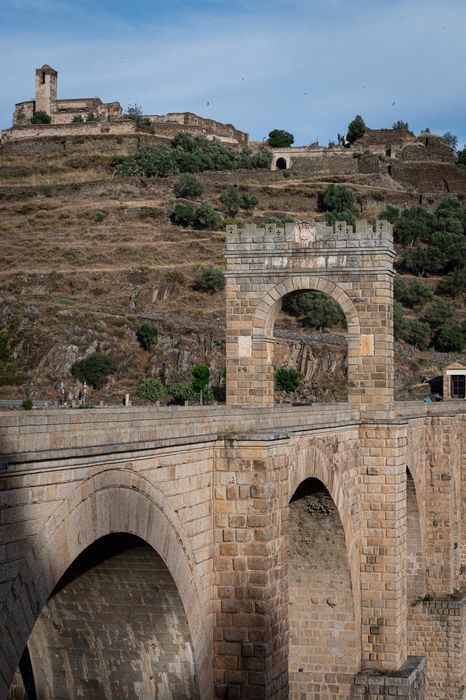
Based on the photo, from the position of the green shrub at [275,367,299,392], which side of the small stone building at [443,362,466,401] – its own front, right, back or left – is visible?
right

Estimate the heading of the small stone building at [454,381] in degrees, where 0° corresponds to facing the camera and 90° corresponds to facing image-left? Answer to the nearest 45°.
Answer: approximately 0°

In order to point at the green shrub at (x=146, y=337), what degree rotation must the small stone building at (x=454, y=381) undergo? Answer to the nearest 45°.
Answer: approximately 90° to its right

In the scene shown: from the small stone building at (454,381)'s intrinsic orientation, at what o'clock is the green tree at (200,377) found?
The green tree is roughly at 3 o'clock from the small stone building.

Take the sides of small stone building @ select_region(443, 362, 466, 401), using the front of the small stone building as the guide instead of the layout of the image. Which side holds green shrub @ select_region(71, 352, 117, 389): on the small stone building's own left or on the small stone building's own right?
on the small stone building's own right

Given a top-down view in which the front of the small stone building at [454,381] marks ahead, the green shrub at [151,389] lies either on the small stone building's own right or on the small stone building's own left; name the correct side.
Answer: on the small stone building's own right

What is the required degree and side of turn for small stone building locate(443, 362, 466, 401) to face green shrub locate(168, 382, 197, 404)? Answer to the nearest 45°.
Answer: approximately 90° to its right
